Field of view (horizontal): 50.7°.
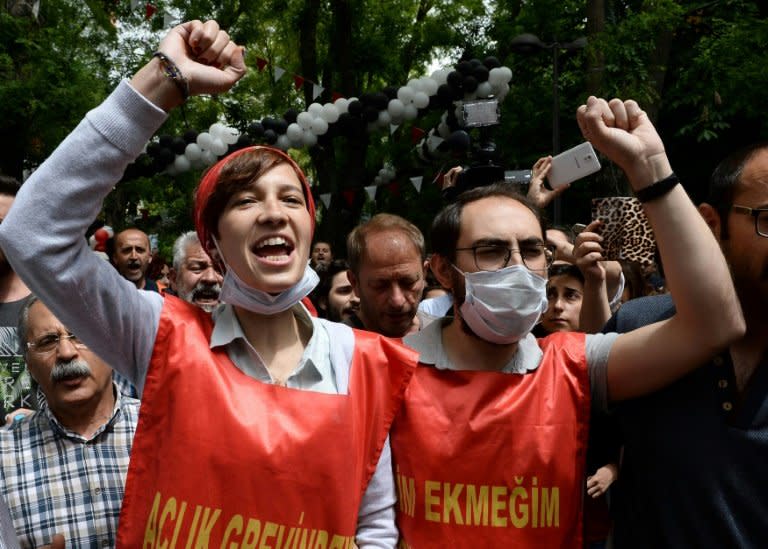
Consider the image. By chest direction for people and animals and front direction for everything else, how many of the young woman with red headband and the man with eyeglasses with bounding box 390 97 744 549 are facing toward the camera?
2

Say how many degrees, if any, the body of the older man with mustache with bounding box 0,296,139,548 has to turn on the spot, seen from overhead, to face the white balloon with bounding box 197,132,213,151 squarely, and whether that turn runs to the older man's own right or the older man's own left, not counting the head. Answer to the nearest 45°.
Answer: approximately 180°

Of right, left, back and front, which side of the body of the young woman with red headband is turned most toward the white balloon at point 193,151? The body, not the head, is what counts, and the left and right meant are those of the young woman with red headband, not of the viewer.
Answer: back

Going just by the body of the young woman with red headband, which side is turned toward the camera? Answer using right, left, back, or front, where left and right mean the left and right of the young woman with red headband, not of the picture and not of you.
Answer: front

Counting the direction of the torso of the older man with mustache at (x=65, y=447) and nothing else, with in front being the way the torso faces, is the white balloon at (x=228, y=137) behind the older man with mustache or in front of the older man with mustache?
behind

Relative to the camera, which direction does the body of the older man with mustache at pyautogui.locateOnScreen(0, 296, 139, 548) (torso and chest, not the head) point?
toward the camera

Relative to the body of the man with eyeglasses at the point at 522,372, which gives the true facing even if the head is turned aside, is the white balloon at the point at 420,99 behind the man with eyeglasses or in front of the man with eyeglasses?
behind

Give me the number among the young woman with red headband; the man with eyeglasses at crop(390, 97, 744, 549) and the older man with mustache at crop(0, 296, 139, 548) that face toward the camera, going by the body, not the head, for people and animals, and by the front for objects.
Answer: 3

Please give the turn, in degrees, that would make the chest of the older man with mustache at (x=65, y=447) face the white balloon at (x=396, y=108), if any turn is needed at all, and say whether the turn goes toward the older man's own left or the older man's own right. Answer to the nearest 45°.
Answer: approximately 135° to the older man's own left

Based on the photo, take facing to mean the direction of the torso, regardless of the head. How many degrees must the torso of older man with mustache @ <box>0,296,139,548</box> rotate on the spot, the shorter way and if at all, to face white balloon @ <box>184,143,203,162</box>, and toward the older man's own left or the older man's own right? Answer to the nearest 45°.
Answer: approximately 180°

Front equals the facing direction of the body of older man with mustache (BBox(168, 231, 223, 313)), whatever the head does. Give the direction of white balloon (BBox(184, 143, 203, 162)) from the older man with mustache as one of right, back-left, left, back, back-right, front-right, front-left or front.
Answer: back-left

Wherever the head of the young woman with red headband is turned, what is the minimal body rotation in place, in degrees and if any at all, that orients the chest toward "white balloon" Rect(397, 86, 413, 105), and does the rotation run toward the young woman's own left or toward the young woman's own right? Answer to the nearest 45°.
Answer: approximately 180°

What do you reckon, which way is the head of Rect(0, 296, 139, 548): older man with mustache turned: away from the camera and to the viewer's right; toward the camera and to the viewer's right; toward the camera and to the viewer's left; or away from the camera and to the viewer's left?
toward the camera and to the viewer's right
